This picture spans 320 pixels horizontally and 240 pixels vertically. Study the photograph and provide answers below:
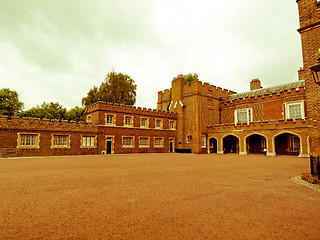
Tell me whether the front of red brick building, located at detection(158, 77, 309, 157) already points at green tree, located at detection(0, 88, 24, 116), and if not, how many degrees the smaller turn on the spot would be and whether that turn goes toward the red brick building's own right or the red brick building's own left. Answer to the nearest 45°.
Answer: approximately 45° to the red brick building's own right

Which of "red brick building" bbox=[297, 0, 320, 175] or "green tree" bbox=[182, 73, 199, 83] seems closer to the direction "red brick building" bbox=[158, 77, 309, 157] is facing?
the red brick building

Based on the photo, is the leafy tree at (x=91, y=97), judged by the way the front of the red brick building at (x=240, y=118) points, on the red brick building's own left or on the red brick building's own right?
on the red brick building's own right

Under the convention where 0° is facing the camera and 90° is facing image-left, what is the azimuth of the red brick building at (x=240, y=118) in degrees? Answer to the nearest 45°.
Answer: approximately 45°

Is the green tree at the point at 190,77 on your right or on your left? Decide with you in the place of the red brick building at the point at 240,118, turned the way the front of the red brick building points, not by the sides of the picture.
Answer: on your right

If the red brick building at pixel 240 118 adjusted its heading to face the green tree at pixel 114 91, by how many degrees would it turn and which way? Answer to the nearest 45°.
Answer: approximately 45° to its right

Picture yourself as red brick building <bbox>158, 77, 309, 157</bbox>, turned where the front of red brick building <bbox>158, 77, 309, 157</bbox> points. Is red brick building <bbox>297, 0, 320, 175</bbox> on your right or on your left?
on your left
